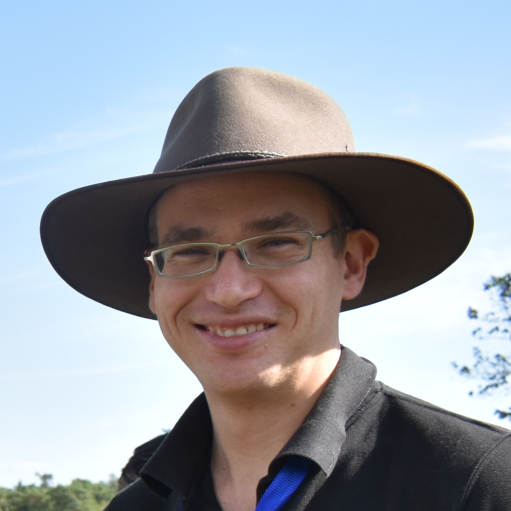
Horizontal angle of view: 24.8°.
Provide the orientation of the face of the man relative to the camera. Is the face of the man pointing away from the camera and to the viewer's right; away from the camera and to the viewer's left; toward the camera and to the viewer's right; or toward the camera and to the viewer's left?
toward the camera and to the viewer's left

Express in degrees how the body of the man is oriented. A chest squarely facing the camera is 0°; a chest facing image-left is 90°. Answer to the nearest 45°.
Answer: approximately 45°
